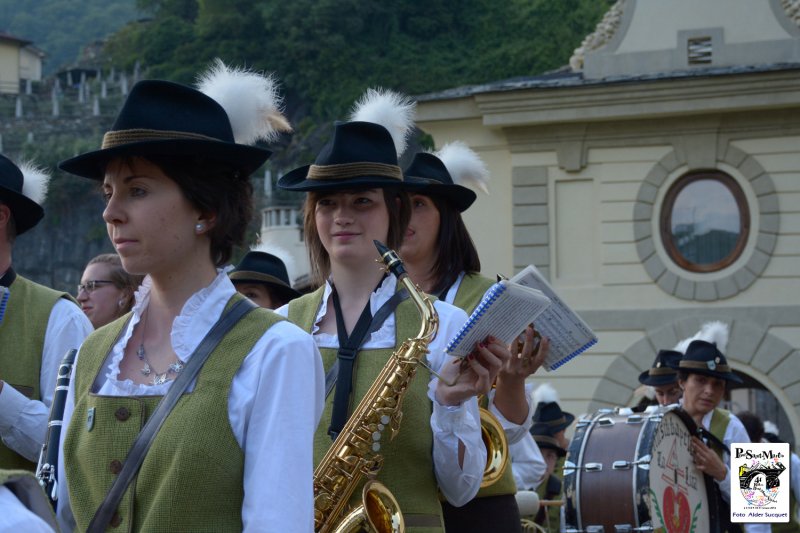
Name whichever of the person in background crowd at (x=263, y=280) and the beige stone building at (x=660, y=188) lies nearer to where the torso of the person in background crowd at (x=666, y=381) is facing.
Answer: the person in background crowd

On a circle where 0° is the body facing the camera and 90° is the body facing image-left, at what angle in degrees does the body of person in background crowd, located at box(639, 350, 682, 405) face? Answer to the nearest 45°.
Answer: approximately 45°

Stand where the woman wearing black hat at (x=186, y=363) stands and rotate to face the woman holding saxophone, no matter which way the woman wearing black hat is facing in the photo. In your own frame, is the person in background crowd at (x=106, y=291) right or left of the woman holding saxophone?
left

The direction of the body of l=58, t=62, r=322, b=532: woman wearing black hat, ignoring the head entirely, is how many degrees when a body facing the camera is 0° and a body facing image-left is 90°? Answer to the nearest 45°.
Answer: approximately 45°
